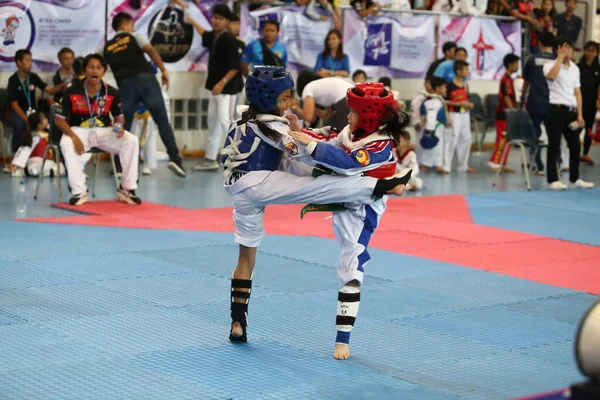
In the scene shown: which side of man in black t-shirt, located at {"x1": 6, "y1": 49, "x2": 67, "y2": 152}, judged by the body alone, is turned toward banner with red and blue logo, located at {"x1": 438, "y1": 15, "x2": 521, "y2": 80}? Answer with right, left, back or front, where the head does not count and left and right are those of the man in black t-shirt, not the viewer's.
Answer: left

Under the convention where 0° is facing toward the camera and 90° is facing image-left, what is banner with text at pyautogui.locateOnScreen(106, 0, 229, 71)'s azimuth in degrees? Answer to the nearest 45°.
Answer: approximately 0°

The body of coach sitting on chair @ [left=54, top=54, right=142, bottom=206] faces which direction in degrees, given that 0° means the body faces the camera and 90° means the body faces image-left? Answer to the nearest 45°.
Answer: approximately 0°

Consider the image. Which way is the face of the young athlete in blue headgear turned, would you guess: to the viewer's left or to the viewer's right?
to the viewer's right

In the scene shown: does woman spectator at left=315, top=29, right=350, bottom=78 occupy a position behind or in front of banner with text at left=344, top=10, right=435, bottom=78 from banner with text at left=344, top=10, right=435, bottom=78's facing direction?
in front
